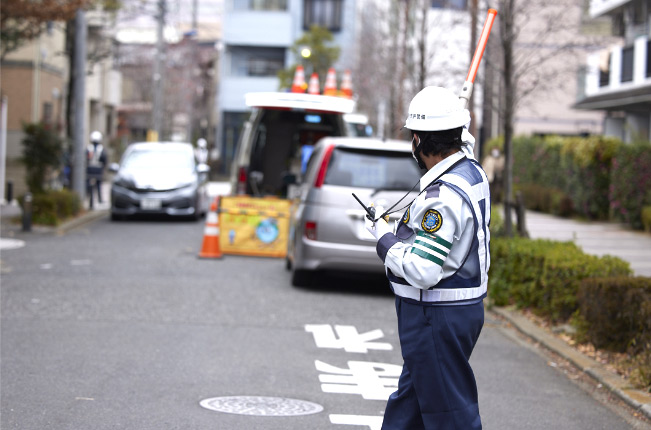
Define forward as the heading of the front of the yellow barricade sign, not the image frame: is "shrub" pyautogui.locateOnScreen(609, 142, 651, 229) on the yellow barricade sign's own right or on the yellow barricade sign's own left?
on the yellow barricade sign's own left

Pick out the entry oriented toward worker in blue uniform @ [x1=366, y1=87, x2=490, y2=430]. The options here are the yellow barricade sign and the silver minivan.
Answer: the yellow barricade sign

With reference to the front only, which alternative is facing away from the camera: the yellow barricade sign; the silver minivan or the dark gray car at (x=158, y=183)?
the silver minivan

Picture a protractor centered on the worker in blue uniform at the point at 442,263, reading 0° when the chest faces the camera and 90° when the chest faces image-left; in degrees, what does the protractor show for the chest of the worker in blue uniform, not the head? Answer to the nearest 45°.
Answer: approximately 135°

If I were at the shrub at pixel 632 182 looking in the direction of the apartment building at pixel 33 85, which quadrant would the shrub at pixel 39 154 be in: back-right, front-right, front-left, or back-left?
front-left

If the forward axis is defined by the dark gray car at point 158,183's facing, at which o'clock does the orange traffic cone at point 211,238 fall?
The orange traffic cone is roughly at 12 o'clock from the dark gray car.

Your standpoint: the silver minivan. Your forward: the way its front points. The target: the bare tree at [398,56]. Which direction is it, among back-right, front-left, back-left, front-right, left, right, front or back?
front

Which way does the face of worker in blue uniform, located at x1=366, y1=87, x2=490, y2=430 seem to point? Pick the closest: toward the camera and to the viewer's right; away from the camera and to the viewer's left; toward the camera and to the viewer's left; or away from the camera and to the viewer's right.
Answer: away from the camera and to the viewer's left

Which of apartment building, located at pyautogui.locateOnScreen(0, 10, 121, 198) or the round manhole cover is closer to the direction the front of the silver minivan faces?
the apartment building

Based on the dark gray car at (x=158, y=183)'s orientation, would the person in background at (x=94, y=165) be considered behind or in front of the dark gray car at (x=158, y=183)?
behind

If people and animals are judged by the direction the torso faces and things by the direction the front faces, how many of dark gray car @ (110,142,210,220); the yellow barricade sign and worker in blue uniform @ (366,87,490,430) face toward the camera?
2

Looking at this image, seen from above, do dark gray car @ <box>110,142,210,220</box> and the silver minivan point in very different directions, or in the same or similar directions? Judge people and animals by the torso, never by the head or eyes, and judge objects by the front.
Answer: very different directions

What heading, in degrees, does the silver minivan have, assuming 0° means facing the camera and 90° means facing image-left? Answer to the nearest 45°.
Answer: approximately 180°

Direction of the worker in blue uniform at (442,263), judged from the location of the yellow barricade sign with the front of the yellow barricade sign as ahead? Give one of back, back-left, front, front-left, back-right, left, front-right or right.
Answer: front

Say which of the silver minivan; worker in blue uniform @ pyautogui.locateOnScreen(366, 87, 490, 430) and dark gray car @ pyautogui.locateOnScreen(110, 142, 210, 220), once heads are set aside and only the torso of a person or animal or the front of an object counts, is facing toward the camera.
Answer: the dark gray car

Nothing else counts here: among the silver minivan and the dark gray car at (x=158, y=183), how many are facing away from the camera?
1

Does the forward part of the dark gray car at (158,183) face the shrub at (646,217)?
no

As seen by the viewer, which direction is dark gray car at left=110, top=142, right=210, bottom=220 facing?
toward the camera

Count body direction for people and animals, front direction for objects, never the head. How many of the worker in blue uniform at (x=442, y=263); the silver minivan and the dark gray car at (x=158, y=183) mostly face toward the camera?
1

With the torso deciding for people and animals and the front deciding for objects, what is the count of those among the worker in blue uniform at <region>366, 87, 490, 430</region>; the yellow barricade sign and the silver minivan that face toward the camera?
1

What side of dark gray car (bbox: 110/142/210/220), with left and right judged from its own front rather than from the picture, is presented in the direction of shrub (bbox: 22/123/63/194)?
right

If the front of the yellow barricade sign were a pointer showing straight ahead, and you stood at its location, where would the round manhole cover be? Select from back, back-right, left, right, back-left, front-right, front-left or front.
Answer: front

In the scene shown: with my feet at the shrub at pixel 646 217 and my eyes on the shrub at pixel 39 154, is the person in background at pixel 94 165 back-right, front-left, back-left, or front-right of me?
front-right
